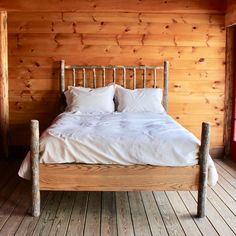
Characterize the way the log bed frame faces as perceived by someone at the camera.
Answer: facing the viewer
